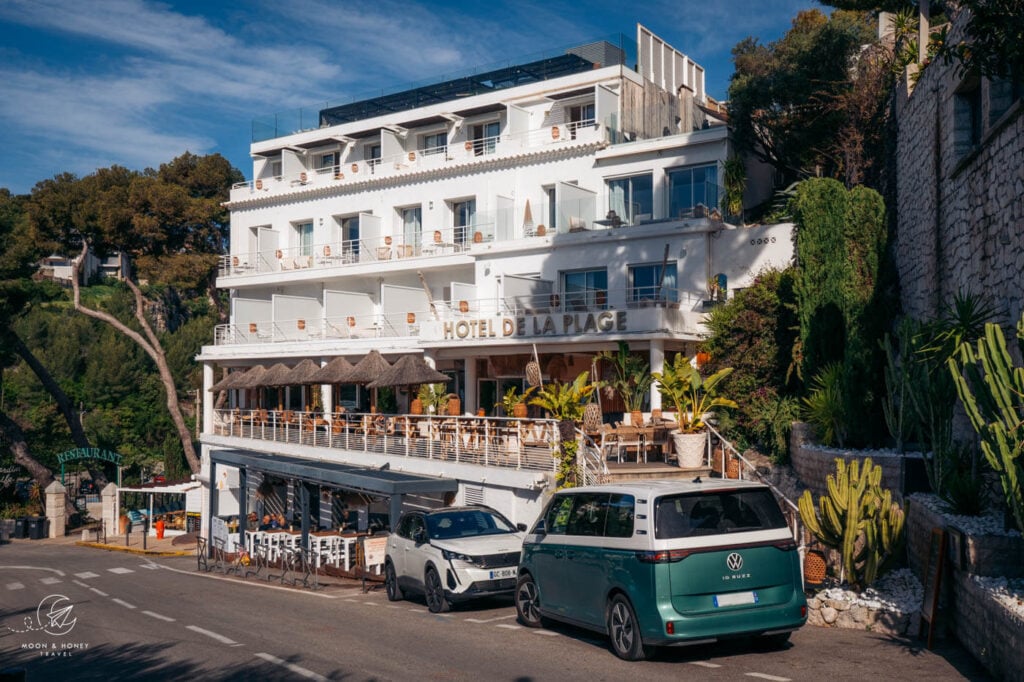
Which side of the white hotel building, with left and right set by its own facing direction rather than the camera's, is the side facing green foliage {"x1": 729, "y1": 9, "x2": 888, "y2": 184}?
left

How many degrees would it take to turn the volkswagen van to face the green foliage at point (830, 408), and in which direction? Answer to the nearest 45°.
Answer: approximately 45° to its right

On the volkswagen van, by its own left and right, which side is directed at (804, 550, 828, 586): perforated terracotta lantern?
right

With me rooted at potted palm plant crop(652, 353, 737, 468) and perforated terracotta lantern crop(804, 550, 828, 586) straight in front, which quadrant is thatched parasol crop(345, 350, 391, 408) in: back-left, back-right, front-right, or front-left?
back-right

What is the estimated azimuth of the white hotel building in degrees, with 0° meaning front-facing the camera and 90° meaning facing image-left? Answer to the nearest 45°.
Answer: approximately 45°

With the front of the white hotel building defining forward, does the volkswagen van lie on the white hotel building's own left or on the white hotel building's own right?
on the white hotel building's own left

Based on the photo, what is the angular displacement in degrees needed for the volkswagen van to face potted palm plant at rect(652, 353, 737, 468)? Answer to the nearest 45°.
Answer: approximately 45° to its right

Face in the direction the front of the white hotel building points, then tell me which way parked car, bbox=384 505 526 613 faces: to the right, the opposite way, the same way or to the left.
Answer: to the left

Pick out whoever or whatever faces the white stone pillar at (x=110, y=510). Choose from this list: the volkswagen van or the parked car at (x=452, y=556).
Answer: the volkswagen van

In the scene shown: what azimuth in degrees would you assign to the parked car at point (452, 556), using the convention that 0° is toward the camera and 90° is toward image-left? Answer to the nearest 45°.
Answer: approximately 315°

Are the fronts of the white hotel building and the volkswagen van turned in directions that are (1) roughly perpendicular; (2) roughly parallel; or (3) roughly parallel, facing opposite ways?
roughly perpendicular

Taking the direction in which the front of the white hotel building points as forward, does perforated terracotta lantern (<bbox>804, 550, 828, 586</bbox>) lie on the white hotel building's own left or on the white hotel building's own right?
on the white hotel building's own left

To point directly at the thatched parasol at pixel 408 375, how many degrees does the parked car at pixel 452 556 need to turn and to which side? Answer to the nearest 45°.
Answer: approximately 135° to its left
